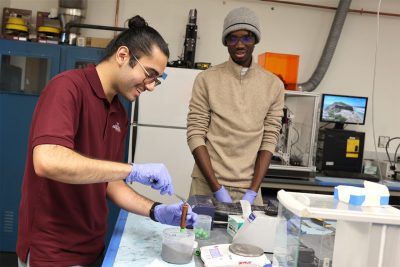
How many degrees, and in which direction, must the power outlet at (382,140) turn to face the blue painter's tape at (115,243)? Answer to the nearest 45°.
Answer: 0° — it already faces it

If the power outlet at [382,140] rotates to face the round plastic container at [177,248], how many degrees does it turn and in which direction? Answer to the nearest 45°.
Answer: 0° — it already faces it

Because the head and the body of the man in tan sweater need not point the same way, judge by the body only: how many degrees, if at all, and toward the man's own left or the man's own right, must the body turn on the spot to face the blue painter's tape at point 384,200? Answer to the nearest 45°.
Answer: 0° — they already face it

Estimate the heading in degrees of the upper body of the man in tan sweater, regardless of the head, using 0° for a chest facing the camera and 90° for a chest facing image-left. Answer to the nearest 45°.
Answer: approximately 0°

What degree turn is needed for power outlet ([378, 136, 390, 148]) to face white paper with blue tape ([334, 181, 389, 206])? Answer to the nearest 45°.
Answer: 0° — it already faces it

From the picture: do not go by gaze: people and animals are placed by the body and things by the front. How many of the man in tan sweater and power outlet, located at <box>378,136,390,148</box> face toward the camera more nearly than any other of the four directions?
2

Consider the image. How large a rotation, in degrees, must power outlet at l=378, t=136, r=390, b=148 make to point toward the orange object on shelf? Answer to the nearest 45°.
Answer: approximately 45° to its right

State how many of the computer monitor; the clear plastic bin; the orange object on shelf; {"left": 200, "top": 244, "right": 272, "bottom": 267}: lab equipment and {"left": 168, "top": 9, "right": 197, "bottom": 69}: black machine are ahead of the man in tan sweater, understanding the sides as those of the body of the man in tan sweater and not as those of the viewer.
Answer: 2

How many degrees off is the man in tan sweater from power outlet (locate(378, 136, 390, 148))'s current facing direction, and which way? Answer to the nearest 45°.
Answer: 0° — it already faces them

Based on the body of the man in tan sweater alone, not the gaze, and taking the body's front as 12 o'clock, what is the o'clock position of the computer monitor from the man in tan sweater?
The computer monitor is roughly at 7 o'clock from the man in tan sweater.

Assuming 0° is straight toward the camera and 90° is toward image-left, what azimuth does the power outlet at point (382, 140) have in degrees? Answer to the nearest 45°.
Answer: approximately 0°
